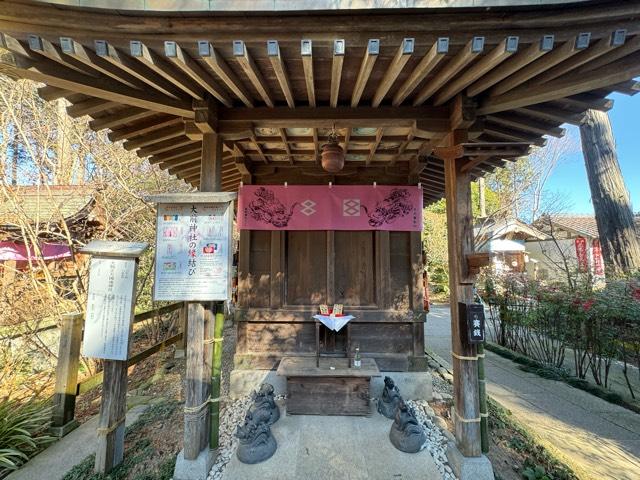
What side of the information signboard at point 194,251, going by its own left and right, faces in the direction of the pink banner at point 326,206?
left

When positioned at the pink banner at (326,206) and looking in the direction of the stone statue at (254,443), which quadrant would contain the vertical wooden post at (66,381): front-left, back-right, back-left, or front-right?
front-right

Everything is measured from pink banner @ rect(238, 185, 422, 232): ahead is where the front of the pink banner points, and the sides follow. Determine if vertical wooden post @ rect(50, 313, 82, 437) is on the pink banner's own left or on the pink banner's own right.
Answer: on the pink banner's own right

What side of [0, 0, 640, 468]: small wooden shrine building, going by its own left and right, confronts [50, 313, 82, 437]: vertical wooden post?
right

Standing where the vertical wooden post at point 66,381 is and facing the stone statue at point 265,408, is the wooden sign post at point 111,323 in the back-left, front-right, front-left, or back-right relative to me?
front-right

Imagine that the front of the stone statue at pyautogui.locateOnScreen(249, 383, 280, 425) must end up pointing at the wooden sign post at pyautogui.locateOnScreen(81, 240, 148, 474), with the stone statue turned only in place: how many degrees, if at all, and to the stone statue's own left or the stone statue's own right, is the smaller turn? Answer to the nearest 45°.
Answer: approximately 90° to the stone statue's own right

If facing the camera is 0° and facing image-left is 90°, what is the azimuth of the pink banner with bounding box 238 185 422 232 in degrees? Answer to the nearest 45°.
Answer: approximately 0°

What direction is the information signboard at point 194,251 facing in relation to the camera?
toward the camera

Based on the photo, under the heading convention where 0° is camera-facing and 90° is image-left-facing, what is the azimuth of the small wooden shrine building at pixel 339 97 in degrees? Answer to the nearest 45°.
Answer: approximately 0°

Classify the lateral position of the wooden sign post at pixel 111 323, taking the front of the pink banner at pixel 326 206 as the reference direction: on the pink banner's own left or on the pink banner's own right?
on the pink banner's own right

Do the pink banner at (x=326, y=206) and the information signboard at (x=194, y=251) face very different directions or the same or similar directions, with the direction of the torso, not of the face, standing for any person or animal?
same or similar directions

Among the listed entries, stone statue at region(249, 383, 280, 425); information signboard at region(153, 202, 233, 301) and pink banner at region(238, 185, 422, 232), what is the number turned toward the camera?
3

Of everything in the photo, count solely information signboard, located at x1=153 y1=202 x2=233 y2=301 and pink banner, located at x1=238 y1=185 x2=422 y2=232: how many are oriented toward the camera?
2

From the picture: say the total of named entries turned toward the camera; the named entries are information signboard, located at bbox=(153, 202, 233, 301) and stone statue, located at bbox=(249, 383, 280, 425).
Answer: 2

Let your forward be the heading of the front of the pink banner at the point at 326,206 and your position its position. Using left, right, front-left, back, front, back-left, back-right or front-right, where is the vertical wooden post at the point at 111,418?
front-right
